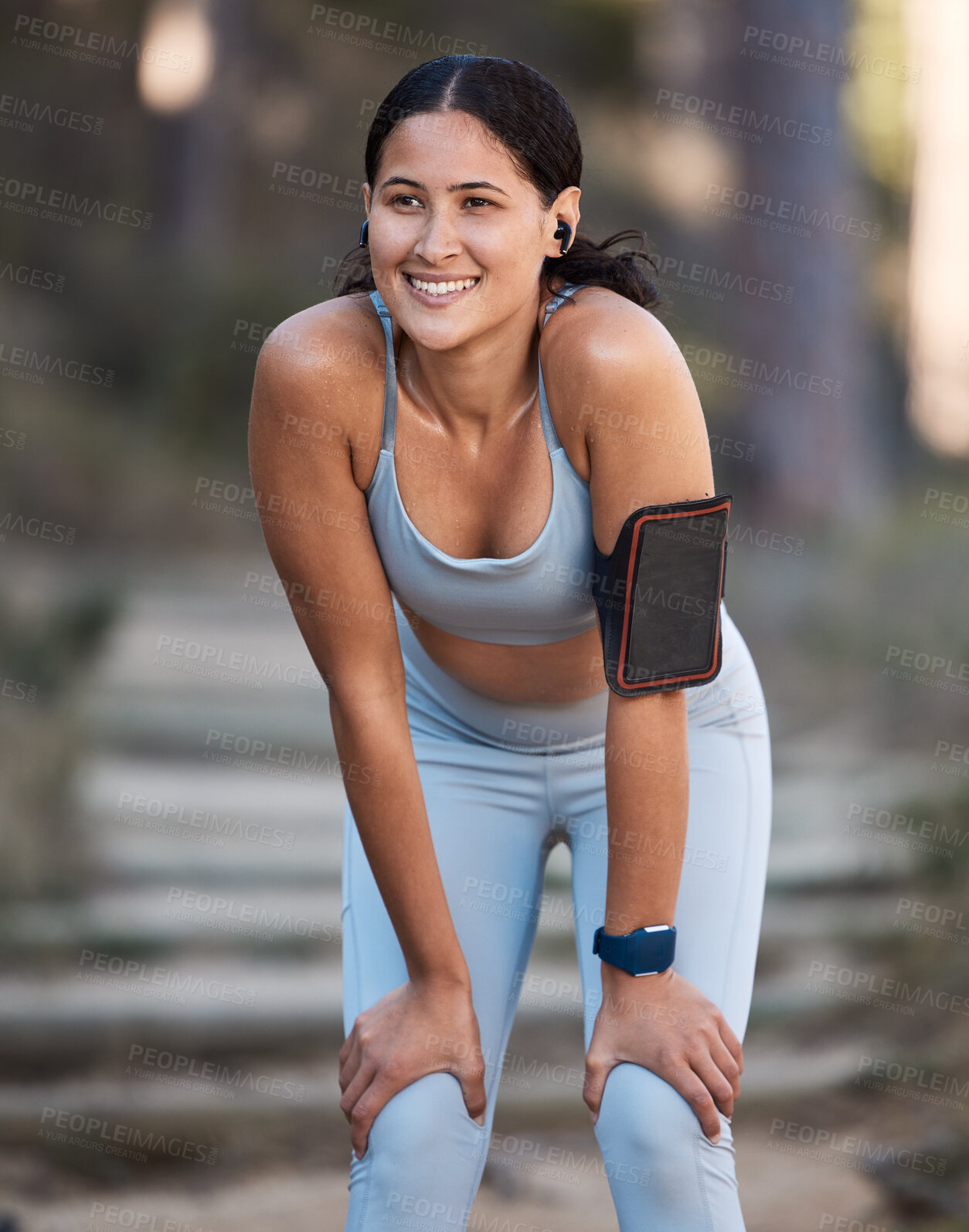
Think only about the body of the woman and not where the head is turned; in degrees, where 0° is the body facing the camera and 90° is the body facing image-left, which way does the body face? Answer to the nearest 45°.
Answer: approximately 0°

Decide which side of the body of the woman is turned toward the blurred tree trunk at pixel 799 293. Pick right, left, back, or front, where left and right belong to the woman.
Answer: back
